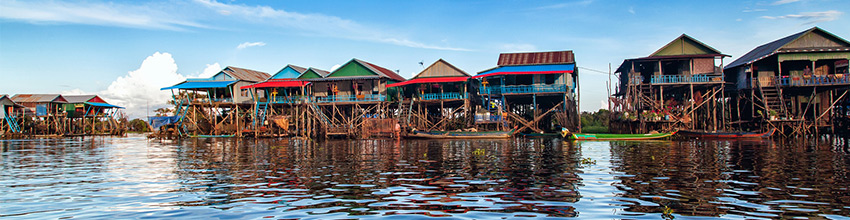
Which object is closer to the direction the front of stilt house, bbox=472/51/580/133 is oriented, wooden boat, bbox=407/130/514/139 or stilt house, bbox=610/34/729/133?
the wooden boat

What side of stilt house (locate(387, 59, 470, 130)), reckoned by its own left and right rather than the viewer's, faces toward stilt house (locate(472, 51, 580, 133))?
left

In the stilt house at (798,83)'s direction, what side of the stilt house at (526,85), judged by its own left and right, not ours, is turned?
left

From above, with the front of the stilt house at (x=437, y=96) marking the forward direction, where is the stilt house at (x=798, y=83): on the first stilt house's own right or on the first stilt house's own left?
on the first stilt house's own left

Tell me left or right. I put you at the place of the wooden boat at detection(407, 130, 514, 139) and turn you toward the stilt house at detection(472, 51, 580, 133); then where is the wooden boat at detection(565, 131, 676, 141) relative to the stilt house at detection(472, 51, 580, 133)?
right

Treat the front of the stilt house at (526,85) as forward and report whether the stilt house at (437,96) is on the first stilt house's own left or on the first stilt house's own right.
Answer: on the first stilt house's own right

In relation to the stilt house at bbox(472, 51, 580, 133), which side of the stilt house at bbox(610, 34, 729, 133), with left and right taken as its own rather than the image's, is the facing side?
right

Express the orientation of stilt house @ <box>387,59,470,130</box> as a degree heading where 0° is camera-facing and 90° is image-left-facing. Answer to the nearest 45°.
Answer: approximately 0°

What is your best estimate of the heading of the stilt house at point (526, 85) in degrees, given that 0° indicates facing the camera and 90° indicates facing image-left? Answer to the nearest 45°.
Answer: approximately 0°

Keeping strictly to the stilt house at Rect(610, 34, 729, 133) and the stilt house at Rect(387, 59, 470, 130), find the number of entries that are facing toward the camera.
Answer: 2
